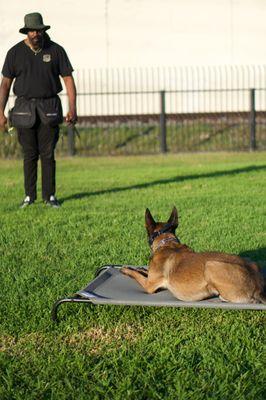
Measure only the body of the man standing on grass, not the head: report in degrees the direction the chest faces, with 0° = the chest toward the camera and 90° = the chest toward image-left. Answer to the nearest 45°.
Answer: approximately 0°

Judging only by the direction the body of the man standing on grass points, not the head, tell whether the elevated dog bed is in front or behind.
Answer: in front

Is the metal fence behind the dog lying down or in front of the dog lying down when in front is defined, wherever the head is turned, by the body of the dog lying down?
in front

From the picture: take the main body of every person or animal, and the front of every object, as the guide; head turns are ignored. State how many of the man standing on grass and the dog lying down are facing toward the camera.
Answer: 1

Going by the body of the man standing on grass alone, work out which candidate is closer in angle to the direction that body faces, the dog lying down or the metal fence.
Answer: the dog lying down

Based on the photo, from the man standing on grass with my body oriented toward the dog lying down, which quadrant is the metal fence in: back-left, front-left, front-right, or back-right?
back-left

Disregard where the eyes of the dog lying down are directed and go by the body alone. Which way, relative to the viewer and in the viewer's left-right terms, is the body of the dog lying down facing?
facing away from the viewer and to the left of the viewer

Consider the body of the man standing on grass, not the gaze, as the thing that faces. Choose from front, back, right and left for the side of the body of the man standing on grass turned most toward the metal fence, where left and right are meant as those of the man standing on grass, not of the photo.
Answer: back

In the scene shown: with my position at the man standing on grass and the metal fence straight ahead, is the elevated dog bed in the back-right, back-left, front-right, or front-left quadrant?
back-right

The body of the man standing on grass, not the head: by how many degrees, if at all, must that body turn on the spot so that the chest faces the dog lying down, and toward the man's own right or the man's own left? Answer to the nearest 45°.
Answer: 0° — they already face it

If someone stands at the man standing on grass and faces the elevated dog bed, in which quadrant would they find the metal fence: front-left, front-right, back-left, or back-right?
back-left
